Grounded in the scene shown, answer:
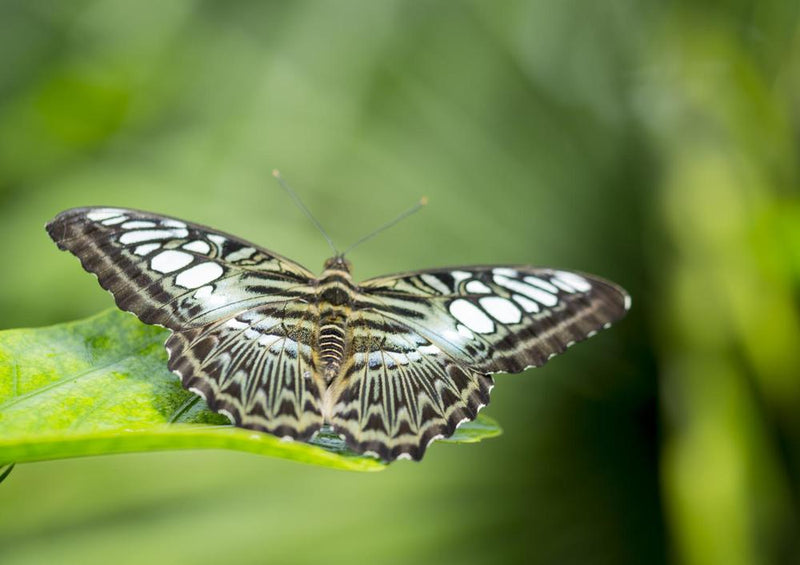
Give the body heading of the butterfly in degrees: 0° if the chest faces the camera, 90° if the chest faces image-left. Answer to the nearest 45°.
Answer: approximately 180°
